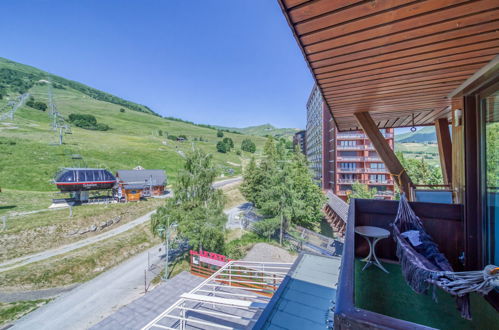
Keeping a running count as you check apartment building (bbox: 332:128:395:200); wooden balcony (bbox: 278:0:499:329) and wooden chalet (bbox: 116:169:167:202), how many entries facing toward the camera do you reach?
2

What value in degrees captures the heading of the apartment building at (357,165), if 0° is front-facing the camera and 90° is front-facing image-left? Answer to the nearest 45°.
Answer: approximately 0°

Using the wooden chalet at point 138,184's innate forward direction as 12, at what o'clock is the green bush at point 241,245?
The green bush is roughly at 11 o'clock from the wooden chalet.

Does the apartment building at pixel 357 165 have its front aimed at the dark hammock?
yes

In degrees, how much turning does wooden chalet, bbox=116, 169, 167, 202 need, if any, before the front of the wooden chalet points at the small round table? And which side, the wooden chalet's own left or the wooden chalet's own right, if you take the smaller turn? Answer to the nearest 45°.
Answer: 0° — it already faces it

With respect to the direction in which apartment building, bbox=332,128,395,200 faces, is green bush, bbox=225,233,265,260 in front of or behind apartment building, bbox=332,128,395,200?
in front

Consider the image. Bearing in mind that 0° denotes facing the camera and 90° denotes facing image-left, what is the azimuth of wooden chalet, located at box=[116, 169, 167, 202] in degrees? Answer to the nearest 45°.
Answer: approximately 0°

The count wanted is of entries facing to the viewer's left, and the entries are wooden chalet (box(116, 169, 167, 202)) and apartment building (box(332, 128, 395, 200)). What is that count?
0

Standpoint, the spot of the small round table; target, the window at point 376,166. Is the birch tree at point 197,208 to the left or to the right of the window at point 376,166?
left

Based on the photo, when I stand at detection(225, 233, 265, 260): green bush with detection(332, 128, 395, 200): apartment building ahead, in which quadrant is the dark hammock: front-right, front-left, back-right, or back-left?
back-right

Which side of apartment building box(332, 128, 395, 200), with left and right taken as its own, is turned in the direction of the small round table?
front
